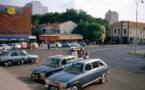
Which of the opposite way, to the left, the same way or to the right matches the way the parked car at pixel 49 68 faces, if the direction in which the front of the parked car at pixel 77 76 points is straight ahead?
the same way

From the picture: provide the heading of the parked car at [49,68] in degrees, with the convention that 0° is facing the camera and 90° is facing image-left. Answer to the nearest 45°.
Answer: approximately 45°

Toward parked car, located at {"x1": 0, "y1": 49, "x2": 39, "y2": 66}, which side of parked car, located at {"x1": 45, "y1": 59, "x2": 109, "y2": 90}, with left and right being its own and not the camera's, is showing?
right

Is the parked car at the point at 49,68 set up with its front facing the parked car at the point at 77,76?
no

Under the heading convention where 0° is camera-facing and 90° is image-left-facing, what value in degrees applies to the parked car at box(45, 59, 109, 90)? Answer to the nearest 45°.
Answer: approximately 45°

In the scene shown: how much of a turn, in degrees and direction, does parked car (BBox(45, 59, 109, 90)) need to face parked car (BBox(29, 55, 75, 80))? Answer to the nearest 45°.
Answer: approximately 90° to its right

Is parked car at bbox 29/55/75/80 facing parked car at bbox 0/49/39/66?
no

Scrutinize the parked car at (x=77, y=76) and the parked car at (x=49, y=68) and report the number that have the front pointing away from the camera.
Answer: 0
